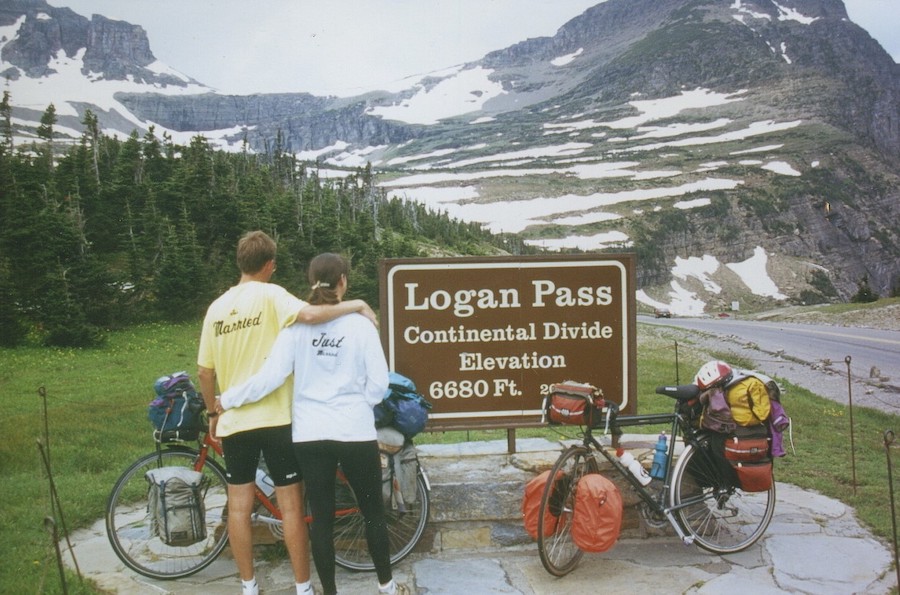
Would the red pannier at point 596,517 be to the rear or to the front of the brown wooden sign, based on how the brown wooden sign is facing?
to the front

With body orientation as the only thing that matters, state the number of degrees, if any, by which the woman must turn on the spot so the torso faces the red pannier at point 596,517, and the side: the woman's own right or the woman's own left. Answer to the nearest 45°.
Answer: approximately 90° to the woman's own right

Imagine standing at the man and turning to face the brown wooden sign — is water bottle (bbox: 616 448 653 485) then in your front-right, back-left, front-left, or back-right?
front-right

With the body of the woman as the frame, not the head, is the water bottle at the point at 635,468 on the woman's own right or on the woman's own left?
on the woman's own right

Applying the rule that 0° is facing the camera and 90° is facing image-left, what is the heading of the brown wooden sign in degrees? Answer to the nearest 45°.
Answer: approximately 0°

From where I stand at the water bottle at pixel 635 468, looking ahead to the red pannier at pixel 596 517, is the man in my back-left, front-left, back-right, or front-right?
front-right

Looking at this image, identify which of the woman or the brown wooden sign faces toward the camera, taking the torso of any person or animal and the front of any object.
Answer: the brown wooden sign

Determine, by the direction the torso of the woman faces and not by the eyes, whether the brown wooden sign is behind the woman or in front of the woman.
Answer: in front

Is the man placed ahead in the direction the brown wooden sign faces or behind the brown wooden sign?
ahead

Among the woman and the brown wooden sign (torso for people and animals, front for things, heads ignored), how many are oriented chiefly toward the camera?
1

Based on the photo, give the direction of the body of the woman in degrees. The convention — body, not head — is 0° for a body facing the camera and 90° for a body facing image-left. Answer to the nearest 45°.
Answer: approximately 180°

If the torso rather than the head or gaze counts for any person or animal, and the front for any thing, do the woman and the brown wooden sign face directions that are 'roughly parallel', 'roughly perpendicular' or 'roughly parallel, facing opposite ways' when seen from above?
roughly parallel, facing opposite ways
